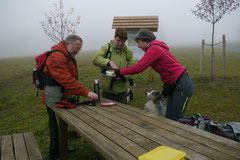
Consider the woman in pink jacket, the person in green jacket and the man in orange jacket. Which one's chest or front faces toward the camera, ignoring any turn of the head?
the person in green jacket

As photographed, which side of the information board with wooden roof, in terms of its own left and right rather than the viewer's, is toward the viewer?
front

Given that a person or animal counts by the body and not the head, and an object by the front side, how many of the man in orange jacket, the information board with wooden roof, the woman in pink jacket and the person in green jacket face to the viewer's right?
1

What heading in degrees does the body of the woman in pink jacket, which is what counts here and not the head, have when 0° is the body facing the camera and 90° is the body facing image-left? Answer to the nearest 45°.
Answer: approximately 90°

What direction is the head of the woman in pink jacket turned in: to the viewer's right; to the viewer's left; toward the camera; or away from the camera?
to the viewer's left

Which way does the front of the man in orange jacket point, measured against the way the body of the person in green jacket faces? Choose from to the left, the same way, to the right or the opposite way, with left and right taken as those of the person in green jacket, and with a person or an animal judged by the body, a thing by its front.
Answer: to the left

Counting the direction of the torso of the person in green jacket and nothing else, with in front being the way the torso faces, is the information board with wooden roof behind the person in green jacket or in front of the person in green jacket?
behind

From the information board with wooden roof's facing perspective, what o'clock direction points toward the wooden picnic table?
The wooden picnic table is roughly at 12 o'clock from the information board with wooden roof.

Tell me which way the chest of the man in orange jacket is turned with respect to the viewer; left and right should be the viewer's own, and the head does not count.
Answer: facing to the right of the viewer

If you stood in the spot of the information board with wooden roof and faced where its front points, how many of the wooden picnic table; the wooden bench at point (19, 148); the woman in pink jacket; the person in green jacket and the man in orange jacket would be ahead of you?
5

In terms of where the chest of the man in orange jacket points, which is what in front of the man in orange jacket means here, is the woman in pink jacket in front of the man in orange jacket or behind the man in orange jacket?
in front

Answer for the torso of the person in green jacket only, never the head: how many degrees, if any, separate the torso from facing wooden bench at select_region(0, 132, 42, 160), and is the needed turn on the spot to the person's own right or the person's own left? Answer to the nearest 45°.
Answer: approximately 45° to the person's own right

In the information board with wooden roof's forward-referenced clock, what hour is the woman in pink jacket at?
The woman in pink jacket is roughly at 12 o'clock from the information board with wooden roof.

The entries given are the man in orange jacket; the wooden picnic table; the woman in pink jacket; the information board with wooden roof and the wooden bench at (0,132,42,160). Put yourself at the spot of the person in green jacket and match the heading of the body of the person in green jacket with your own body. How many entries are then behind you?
1

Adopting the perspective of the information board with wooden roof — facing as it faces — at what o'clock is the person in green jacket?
The person in green jacket is roughly at 12 o'clock from the information board with wooden roof.

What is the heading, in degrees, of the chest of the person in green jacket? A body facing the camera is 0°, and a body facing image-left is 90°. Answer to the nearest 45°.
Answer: approximately 0°
